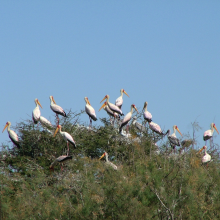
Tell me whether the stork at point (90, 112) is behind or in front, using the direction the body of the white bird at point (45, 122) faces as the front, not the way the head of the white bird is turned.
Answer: behind

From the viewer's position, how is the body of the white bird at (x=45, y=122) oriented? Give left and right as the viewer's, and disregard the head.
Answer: facing to the left of the viewer

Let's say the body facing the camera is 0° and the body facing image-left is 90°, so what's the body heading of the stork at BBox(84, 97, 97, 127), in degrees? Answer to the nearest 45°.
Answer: approximately 45°

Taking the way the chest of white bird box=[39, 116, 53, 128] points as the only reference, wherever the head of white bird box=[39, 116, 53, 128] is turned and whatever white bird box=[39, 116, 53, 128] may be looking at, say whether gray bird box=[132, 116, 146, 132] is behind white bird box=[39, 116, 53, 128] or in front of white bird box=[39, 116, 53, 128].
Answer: behind

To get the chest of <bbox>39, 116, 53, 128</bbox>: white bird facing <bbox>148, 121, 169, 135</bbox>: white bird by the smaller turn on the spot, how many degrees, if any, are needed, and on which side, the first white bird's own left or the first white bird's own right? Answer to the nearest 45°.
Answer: approximately 180°

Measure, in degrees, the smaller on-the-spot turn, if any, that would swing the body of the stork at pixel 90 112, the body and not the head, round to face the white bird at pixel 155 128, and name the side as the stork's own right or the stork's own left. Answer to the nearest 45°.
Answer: approximately 135° to the stork's own left
